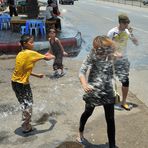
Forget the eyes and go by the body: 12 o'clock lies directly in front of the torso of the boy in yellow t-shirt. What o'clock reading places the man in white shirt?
The man in white shirt is roughly at 11 o'clock from the boy in yellow t-shirt.

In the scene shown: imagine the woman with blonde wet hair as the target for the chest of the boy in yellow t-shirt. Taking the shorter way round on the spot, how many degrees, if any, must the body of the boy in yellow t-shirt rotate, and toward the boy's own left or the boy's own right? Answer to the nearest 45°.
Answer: approximately 45° to the boy's own right

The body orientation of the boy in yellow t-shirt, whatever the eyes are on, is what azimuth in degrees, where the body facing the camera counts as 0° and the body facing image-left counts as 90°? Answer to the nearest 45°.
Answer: approximately 270°
